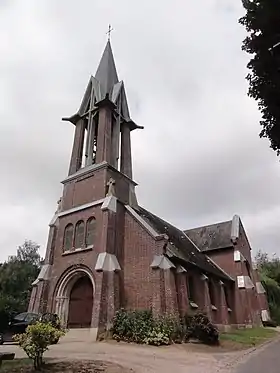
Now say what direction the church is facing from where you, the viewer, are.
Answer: facing the viewer and to the left of the viewer

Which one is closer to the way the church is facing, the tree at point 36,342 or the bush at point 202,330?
the tree

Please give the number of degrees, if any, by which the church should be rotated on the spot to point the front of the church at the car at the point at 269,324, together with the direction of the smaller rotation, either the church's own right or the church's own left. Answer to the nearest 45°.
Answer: approximately 180°
